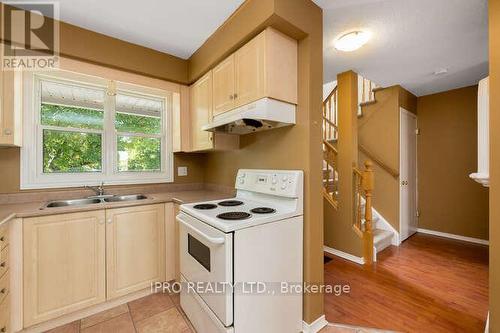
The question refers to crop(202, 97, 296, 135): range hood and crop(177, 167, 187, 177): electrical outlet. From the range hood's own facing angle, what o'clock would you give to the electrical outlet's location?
The electrical outlet is roughly at 3 o'clock from the range hood.

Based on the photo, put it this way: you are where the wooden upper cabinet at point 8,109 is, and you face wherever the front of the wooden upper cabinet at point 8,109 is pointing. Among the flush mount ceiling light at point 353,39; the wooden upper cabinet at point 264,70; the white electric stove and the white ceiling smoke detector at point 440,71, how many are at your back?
0

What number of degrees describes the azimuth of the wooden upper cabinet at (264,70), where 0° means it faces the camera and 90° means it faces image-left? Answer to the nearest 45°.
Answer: approximately 45°

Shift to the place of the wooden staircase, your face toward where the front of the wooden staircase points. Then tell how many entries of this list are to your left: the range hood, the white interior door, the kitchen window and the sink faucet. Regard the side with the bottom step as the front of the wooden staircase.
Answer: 1

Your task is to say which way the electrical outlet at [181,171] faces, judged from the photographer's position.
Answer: facing the viewer

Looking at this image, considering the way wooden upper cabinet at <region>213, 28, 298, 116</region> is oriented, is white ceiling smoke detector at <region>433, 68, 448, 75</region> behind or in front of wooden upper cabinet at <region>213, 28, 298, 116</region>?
behind

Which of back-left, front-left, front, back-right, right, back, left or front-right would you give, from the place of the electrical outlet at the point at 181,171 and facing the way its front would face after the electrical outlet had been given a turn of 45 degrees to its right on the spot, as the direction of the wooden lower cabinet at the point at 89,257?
front

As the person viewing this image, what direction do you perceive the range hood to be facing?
facing the viewer and to the left of the viewer

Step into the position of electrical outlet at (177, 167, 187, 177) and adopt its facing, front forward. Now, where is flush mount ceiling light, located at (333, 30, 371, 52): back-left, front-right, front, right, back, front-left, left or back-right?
front-left

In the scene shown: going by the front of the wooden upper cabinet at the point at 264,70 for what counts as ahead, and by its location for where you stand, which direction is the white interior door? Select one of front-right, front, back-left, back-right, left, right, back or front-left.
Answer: back

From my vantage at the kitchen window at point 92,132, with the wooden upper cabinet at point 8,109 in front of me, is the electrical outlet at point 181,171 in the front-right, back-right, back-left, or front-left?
back-left

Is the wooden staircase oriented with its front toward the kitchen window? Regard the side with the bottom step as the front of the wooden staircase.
no

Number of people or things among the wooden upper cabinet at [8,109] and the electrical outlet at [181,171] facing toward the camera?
2

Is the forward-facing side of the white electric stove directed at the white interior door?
no

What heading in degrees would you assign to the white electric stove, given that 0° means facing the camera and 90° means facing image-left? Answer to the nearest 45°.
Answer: approximately 45°
